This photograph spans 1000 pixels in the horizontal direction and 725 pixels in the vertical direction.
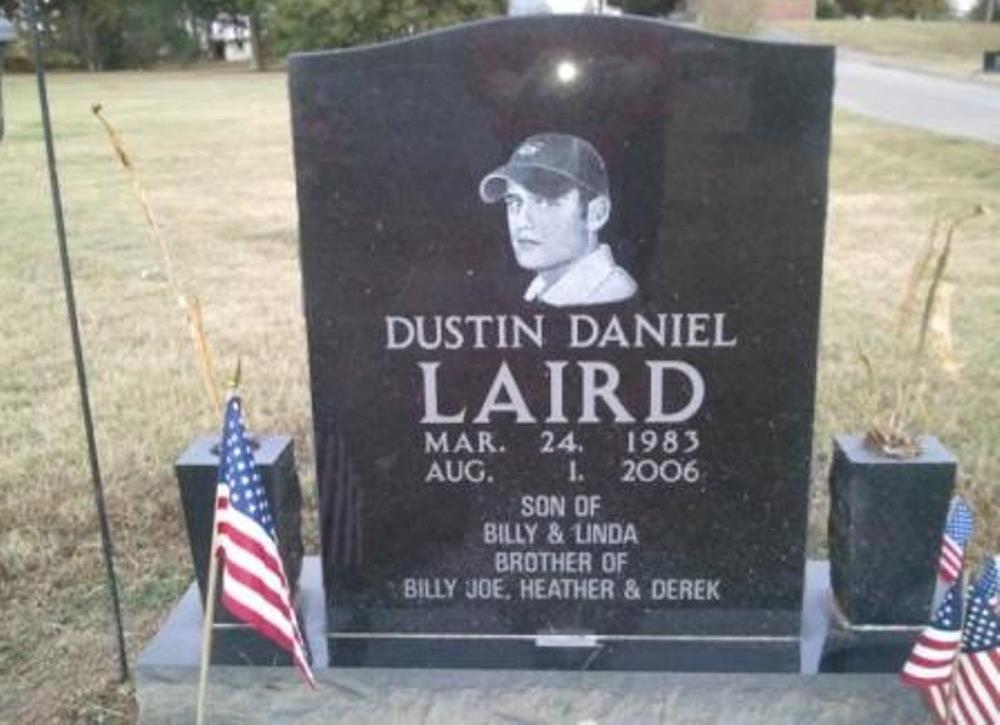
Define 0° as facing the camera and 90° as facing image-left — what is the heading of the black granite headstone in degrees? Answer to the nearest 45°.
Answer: approximately 0°

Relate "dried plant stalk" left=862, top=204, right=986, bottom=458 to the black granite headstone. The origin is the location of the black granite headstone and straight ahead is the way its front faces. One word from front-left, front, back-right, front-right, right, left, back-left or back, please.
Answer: left

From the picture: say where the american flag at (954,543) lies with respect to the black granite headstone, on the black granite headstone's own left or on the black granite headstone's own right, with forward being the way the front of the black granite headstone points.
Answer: on the black granite headstone's own left

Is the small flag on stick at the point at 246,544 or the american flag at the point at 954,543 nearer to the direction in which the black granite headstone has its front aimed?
the small flag on stick

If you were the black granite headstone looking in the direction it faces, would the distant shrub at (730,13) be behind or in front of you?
behind

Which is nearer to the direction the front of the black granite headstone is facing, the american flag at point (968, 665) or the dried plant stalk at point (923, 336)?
the american flag

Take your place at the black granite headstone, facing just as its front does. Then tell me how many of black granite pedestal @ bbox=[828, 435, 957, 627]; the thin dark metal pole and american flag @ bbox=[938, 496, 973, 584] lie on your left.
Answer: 2

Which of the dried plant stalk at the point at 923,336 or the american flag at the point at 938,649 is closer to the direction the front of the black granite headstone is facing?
the american flag

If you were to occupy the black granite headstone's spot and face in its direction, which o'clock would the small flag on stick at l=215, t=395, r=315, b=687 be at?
The small flag on stick is roughly at 2 o'clock from the black granite headstone.

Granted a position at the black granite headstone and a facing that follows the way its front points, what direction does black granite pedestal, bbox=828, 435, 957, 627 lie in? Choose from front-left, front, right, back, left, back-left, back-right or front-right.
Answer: left

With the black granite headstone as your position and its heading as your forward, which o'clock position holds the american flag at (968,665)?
The american flag is roughly at 10 o'clock from the black granite headstone.
